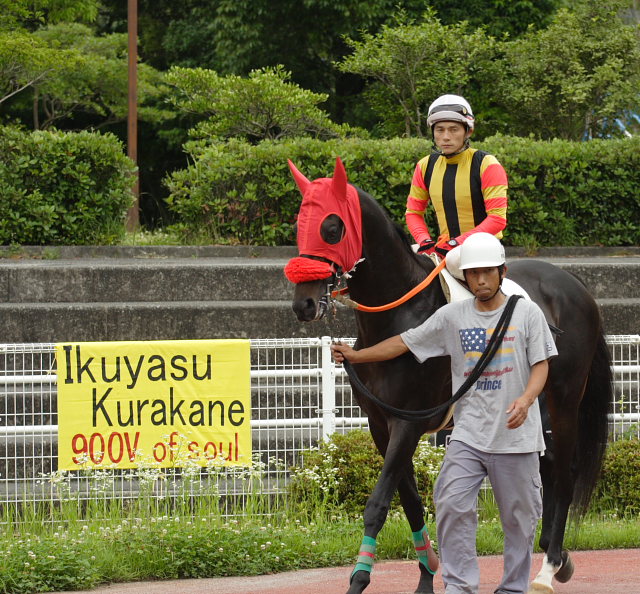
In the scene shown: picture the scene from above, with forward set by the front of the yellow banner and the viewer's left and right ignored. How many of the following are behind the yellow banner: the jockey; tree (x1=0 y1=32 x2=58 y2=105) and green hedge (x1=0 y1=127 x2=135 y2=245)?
2

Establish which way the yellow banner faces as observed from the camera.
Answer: facing the viewer

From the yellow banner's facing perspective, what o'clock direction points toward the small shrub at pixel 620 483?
The small shrub is roughly at 9 o'clock from the yellow banner.

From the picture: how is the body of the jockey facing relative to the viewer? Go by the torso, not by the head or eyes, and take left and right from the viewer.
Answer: facing the viewer and to the left of the viewer

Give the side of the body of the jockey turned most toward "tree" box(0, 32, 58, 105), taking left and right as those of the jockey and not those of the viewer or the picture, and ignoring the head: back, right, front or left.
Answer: right

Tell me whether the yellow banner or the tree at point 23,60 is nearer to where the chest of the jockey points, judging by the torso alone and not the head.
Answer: the yellow banner

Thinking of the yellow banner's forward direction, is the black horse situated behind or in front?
in front

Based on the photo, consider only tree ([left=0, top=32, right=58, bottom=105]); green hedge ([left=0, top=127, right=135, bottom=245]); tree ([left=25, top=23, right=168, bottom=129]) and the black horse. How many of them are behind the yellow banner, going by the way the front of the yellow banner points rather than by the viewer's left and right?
3

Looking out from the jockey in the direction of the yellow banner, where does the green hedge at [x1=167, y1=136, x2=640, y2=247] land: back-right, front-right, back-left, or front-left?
front-right

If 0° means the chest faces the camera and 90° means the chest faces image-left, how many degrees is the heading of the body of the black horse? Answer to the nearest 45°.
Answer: approximately 45°

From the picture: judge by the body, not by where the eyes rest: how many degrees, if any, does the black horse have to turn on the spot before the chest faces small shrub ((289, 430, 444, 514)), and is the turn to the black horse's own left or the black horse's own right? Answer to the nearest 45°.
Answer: approximately 135° to the black horse's own right

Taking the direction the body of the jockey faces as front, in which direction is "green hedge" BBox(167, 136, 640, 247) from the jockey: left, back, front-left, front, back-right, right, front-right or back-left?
back-right
